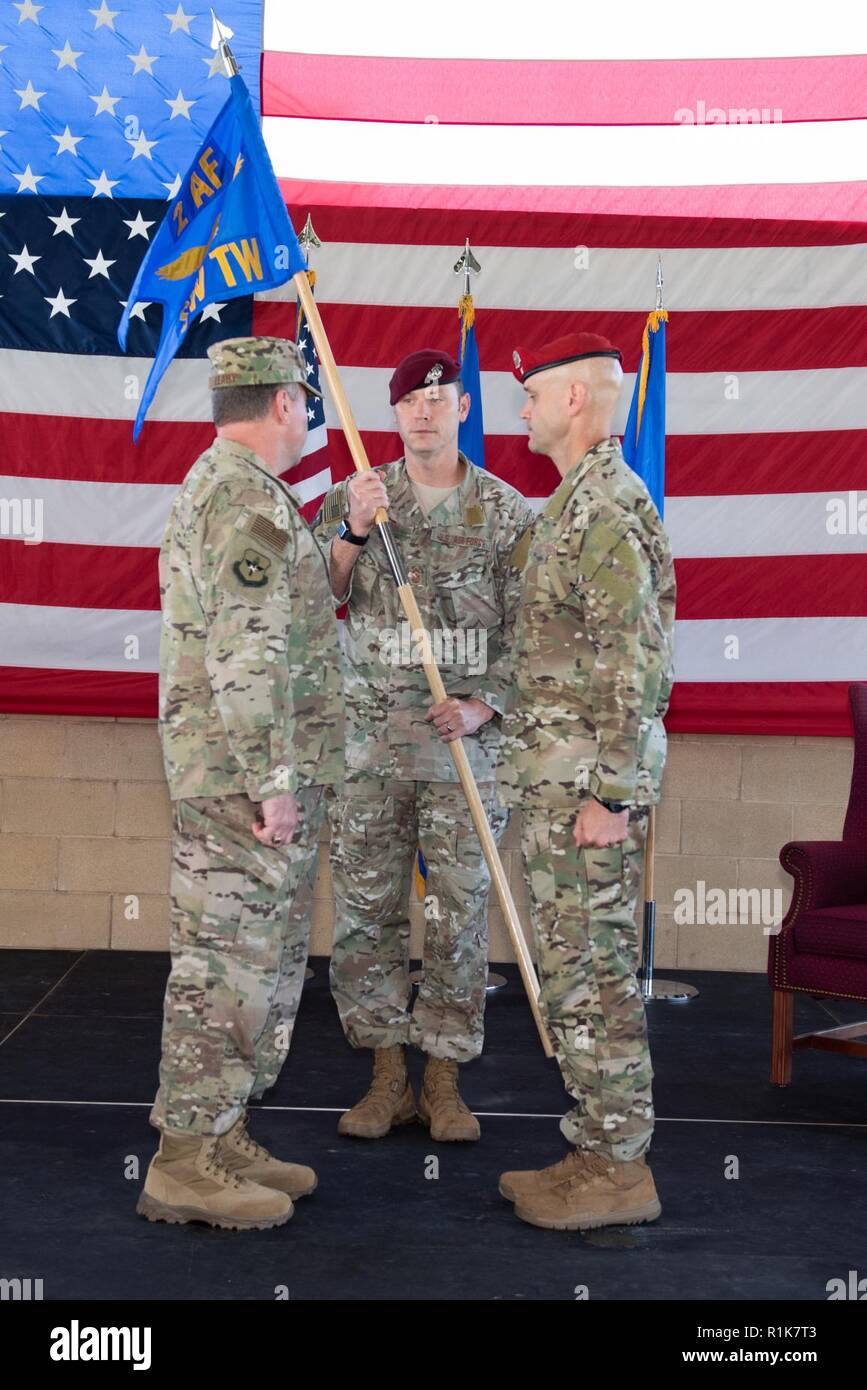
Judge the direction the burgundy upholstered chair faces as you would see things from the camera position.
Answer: facing the viewer and to the left of the viewer

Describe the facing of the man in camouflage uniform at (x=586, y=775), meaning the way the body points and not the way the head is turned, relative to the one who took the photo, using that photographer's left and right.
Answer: facing to the left of the viewer

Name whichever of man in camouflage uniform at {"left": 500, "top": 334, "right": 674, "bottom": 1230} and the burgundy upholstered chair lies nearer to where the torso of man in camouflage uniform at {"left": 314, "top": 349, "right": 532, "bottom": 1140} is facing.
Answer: the man in camouflage uniform

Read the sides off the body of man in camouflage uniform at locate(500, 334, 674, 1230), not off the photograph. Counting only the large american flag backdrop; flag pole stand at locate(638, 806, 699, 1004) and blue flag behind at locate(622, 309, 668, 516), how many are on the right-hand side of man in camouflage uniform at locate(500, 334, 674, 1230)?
3

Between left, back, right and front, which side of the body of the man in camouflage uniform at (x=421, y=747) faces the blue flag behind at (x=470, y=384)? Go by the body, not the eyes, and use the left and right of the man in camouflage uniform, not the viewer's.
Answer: back

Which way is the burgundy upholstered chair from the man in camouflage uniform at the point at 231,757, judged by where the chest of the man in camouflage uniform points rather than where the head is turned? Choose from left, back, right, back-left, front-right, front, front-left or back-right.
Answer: front-left

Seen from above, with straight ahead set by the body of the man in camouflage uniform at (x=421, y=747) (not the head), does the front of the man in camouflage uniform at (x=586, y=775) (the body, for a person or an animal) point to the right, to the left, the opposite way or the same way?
to the right

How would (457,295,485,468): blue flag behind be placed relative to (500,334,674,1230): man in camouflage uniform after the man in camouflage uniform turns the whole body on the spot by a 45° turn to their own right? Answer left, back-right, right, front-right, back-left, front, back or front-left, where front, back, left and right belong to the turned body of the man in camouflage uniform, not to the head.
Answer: front-right

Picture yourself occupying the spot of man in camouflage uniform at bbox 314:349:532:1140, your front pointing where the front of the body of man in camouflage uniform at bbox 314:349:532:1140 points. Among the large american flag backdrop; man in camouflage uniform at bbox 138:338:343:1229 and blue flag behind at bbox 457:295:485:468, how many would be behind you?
2

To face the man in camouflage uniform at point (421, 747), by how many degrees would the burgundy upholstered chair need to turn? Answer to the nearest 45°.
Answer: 0° — it already faces them

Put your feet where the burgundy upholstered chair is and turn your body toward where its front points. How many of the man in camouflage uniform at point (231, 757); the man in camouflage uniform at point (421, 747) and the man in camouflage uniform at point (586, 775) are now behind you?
0

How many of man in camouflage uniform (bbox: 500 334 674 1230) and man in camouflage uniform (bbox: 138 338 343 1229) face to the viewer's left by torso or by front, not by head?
1

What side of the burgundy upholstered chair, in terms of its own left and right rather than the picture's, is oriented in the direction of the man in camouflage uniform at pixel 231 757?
front

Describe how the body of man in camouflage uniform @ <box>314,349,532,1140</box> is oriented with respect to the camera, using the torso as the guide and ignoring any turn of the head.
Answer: toward the camera

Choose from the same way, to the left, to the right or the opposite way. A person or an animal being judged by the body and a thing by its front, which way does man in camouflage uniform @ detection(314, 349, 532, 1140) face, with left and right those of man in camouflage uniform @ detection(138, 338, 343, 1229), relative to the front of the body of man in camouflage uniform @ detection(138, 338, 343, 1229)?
to the right

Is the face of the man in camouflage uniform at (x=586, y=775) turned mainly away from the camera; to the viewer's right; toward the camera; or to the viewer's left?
to the viewer's left

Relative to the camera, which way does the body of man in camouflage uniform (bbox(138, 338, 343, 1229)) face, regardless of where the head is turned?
to the viewer's right

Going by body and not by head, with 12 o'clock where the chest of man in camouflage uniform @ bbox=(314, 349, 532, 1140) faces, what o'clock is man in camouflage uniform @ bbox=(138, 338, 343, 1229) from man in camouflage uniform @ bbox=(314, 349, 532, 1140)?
man in camouflage uniform @ bbox=(138, 338, 343, 1229) is roughly at 1 o'clock from man in camouflage uniform @ bbox=(314, 349, 532, 1140).

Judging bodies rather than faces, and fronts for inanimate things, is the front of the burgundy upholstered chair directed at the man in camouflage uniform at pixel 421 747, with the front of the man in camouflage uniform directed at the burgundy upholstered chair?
no

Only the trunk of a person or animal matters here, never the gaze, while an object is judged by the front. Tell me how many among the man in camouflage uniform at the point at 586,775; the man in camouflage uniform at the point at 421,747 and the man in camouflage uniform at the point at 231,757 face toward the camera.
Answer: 1
